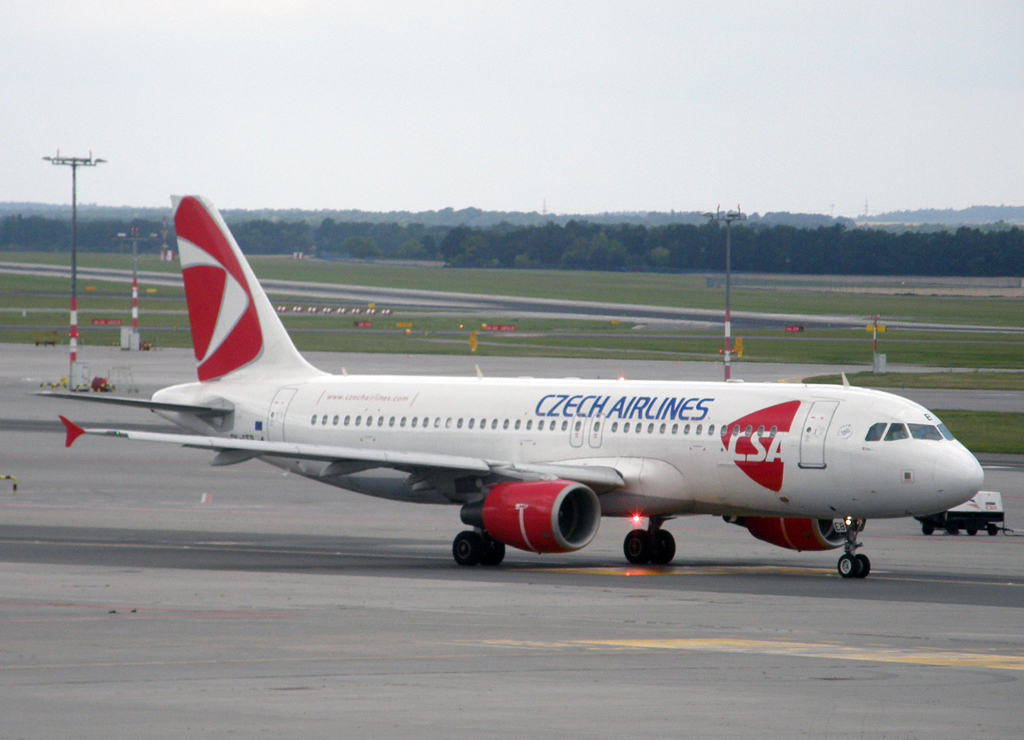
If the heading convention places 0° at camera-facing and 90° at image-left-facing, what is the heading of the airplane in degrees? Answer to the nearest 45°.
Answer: approximately 315°

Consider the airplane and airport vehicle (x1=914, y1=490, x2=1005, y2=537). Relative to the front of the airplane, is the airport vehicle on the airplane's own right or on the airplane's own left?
on the airplane's own left
